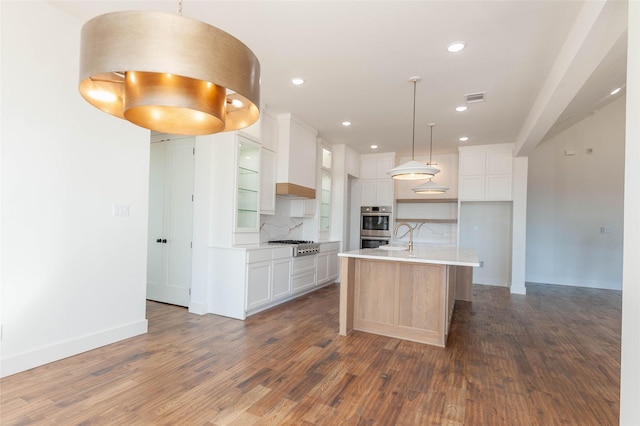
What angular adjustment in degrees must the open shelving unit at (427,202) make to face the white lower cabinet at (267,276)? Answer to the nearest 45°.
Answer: approximately 45° to its right

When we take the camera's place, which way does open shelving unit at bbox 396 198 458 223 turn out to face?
facing the viewer

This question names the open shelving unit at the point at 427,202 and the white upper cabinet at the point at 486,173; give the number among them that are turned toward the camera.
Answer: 2

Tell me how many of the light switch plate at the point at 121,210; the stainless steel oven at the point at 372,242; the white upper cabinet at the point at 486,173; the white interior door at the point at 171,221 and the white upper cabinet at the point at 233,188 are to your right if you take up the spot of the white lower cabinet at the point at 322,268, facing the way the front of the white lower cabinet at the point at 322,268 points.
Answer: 3

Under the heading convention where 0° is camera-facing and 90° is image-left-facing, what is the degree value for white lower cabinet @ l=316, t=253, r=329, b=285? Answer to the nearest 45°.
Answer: approximately 315°

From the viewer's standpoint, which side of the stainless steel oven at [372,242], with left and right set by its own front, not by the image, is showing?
front

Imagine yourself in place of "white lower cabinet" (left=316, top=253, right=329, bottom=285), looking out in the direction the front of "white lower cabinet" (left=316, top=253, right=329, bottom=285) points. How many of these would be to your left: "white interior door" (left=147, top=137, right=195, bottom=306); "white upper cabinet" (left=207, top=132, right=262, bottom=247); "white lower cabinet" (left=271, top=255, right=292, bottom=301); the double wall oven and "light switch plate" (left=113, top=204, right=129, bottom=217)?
1

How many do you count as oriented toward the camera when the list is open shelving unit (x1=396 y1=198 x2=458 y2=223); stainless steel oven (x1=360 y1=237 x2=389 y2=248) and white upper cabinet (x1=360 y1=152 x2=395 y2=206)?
3

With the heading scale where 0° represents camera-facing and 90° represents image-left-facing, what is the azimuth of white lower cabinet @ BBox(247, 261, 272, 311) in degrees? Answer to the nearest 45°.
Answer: approximately 315°

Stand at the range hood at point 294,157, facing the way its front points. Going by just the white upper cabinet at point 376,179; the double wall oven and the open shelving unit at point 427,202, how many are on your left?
3

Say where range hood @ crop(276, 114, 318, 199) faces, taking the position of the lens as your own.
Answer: facing the viewer and to the right of the viewer

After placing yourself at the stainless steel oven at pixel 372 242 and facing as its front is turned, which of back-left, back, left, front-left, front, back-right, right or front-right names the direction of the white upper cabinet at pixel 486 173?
left

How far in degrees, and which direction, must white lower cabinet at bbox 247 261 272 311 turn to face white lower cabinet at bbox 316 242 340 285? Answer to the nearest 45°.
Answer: approximately 90° to its left
